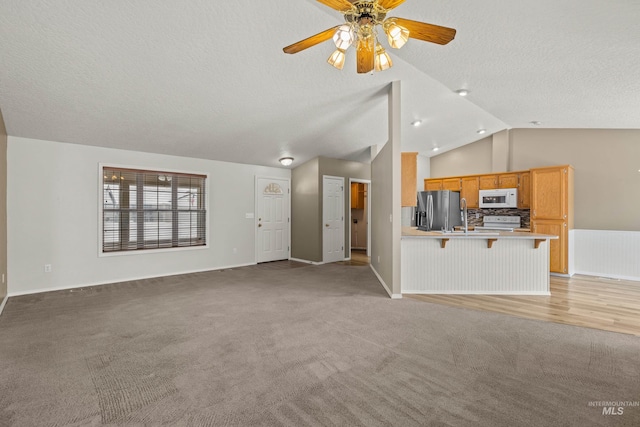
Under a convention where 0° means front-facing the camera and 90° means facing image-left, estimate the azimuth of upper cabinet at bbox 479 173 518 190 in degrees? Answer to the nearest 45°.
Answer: approximately 0°

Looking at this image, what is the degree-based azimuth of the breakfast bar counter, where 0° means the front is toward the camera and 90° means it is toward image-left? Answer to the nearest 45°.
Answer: approximately 0°
